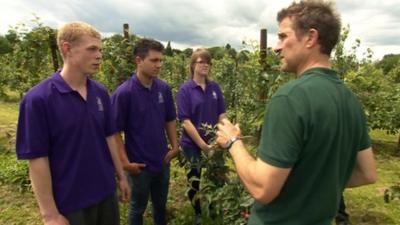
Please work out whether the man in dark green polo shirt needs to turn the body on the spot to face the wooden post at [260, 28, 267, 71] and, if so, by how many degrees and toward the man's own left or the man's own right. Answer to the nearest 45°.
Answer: approximately 45° to the man's own right

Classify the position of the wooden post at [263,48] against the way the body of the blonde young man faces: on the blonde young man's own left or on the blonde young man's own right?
on the blonde young man's own left

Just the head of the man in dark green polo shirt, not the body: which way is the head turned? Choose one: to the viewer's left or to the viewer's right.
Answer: to the viewer's left

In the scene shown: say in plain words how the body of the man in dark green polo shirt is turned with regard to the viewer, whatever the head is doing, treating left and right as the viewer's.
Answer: facing away from the viewer and to the left of the viewer

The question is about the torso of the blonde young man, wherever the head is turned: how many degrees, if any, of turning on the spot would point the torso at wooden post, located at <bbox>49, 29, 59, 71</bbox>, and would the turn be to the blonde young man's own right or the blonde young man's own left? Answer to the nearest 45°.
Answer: approximately 135° to the blonde young man's own left

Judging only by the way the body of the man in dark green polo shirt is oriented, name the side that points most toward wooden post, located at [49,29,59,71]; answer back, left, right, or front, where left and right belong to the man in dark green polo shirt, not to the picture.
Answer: front

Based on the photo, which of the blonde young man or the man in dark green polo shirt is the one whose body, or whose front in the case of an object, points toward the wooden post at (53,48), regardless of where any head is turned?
the man in dark green polo shirt

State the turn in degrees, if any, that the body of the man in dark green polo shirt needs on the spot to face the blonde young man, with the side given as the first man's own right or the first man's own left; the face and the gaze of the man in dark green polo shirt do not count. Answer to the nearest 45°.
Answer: approximately 45° to the first man's own left

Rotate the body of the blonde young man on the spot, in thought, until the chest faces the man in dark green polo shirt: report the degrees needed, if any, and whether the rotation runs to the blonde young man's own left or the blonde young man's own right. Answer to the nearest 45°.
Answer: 0° — they already face them

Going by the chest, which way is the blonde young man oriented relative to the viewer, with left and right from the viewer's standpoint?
facing the viewer and to the right of the viewer
